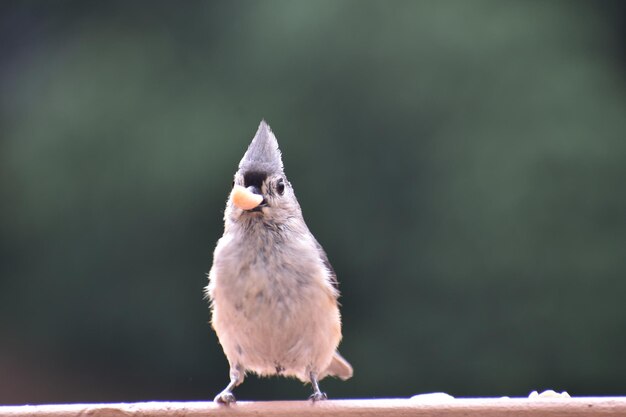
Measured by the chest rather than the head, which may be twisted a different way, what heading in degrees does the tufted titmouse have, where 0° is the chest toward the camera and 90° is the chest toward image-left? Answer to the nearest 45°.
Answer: approximately 0°
